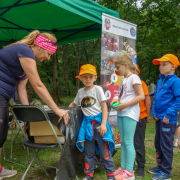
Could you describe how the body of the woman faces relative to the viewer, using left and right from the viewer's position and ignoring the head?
facing to the right of the viewer

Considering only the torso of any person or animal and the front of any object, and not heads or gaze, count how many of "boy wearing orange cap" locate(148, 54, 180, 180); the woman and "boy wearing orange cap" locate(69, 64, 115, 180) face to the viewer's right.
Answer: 1

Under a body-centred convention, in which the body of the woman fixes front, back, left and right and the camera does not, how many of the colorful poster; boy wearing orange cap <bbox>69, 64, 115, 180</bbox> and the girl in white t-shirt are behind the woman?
0

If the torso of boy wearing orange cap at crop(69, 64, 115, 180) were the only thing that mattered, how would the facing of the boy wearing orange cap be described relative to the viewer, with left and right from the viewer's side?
facing the viewer

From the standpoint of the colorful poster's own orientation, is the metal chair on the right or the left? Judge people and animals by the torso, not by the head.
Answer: on its right

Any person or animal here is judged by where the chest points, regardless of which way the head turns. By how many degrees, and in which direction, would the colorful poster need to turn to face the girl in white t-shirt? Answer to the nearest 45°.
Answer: approximately 45° to its right

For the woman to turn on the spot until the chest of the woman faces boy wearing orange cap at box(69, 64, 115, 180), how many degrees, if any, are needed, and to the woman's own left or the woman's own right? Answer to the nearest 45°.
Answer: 0° — they already face them

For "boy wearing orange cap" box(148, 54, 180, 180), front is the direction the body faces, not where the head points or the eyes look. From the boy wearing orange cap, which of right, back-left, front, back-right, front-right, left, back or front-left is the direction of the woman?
front

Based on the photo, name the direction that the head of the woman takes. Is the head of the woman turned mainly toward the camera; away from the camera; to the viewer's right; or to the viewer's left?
to the viewer's right

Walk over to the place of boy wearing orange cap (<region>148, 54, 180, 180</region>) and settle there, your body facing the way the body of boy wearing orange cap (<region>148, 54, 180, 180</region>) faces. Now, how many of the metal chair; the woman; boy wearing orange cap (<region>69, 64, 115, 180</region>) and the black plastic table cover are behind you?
0

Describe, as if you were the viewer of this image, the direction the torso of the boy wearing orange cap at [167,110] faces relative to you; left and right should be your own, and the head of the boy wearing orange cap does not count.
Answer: facing the viewer and to the left of the viewer

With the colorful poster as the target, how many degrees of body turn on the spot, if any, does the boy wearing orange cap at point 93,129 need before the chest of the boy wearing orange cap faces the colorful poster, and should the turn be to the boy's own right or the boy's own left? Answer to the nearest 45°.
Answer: approximately 180°

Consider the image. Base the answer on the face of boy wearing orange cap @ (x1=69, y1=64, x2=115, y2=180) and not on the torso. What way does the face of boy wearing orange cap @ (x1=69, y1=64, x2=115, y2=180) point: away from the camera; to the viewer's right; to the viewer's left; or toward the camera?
toward the camera
